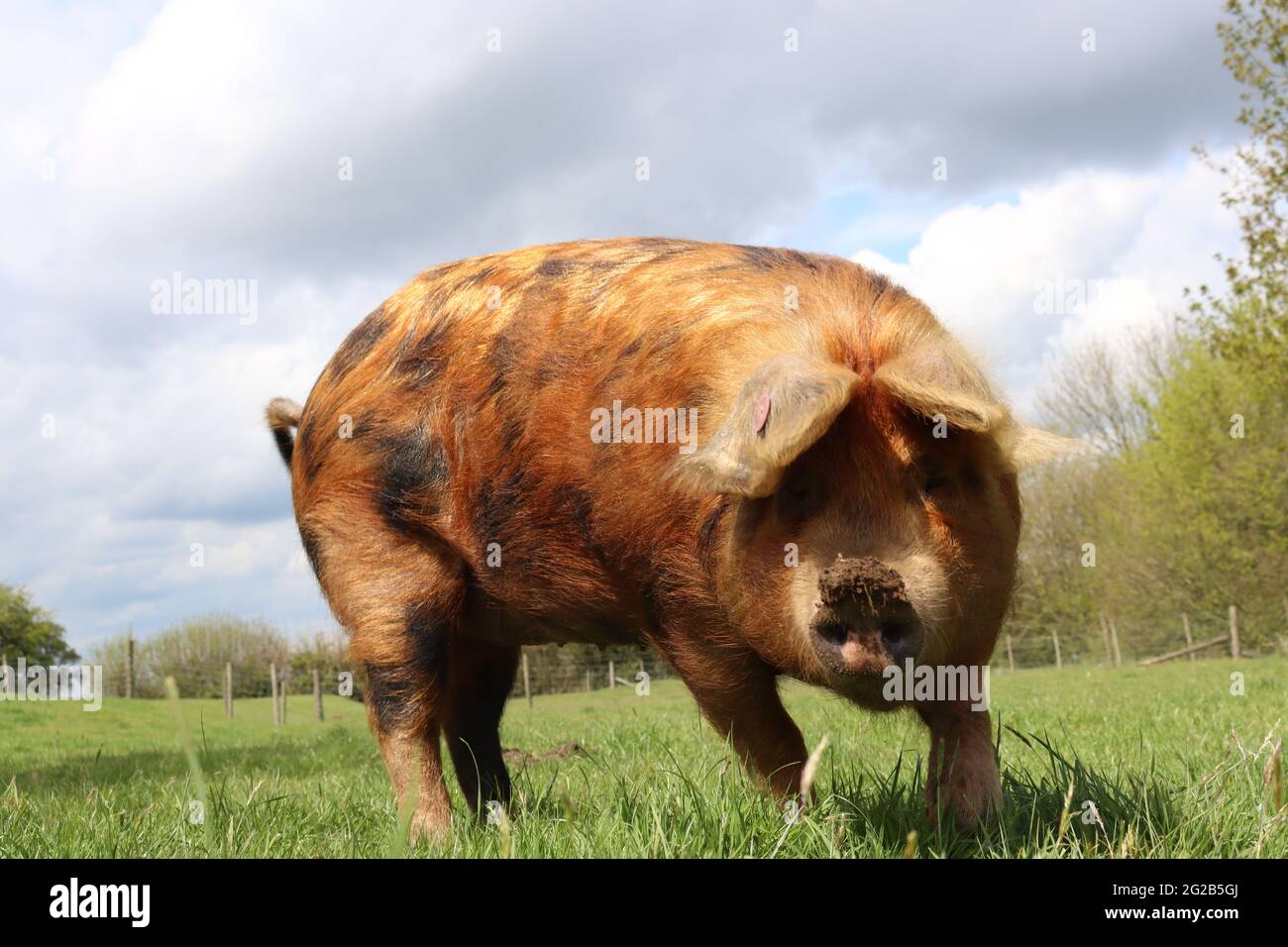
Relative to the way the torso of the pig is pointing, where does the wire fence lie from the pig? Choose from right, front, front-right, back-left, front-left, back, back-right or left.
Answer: back-left

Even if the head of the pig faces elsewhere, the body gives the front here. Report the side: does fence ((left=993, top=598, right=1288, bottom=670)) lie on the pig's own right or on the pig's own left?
on the pig's own left

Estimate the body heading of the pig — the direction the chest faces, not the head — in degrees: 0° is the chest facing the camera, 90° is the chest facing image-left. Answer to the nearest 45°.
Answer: approximately 315°

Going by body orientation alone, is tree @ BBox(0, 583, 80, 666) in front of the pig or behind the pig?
behind
